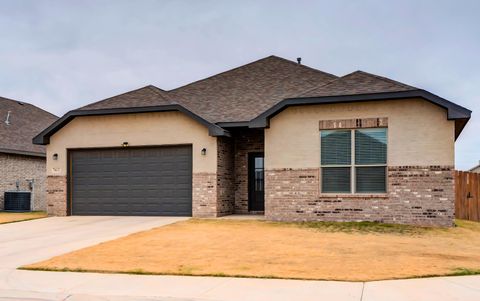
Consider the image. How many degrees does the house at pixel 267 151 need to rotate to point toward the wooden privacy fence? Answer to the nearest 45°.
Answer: approximately 90° to its left

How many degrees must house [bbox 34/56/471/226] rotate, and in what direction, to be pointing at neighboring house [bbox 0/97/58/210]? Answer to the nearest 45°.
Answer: approximately 135° to its right

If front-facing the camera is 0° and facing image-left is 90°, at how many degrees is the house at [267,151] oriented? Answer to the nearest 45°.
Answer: approximately 0°

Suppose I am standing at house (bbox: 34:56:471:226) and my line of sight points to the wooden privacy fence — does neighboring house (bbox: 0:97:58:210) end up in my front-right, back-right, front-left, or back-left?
back-left
